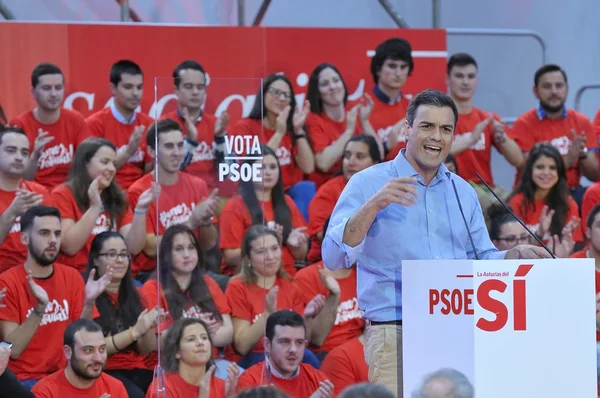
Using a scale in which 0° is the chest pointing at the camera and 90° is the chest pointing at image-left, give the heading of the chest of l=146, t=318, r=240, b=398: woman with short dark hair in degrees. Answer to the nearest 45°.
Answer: approximately 315°

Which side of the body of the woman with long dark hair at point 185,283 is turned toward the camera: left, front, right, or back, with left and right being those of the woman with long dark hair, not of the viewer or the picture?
front

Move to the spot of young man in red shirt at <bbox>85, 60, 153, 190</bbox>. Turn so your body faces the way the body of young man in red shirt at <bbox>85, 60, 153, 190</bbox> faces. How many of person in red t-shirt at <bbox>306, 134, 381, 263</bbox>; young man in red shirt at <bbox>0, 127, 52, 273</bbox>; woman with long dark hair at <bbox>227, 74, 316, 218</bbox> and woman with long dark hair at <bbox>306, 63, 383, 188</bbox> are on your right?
1

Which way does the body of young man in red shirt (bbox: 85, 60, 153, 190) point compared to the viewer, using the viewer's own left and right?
facing the viewer and to the right of the viewer

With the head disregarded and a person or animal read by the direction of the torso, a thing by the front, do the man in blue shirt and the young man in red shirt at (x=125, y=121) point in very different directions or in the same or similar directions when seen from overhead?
same or similar directions

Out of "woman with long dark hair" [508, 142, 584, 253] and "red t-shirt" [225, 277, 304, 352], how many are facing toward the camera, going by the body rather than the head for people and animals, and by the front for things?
2

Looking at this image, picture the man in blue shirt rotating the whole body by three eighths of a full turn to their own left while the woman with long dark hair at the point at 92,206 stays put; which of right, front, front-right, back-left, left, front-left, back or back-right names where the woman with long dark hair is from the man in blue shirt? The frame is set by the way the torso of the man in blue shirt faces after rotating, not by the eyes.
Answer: front-left

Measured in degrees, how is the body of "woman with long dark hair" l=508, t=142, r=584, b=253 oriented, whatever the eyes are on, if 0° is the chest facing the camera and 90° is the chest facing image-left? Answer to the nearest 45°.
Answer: approximately 0°

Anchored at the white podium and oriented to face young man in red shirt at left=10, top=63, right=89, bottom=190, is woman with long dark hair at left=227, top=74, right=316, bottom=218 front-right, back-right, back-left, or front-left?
front-right

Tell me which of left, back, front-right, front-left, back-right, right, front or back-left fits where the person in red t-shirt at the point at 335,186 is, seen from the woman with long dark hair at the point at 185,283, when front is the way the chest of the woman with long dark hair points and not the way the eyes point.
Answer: back-left

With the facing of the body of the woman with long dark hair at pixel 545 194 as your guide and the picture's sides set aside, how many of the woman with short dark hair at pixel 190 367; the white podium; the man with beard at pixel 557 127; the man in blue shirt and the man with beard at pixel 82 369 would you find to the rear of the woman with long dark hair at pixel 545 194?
1

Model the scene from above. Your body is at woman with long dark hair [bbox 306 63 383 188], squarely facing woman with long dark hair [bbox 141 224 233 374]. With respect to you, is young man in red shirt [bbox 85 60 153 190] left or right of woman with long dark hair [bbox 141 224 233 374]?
right

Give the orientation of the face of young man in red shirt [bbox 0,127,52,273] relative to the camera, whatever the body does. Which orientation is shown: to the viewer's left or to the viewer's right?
to the viewer's right

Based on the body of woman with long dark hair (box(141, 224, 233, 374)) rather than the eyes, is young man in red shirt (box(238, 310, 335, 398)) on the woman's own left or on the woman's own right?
on the woman's own left

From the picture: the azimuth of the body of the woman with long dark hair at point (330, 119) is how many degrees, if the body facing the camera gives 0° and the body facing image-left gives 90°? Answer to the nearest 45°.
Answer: approximately 315°

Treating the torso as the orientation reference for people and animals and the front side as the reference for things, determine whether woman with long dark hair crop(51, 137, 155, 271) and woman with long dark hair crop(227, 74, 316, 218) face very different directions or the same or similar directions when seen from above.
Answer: same or similar directions

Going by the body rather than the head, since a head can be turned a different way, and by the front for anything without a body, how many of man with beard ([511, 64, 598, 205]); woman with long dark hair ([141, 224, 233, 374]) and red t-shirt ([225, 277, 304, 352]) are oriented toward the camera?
3

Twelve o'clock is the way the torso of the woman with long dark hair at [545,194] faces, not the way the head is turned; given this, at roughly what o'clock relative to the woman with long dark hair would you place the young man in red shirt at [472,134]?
The young man in red shirt is roughly at 4 o'clock from the woman with long dark hair.

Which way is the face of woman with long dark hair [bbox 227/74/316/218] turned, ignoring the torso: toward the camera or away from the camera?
toward the camera
